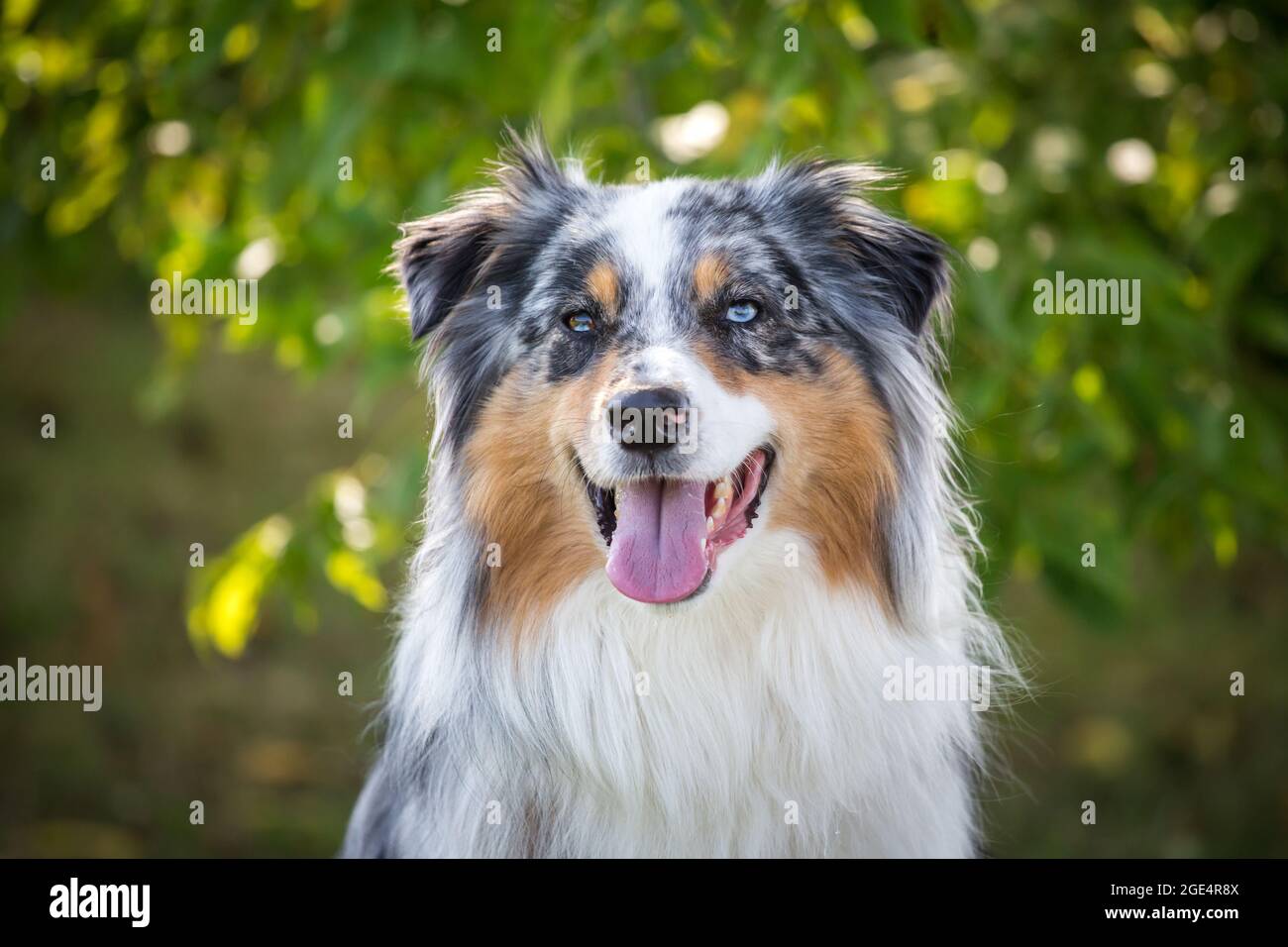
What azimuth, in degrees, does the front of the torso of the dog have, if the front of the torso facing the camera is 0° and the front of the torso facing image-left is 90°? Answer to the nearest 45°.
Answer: approximately 0°
